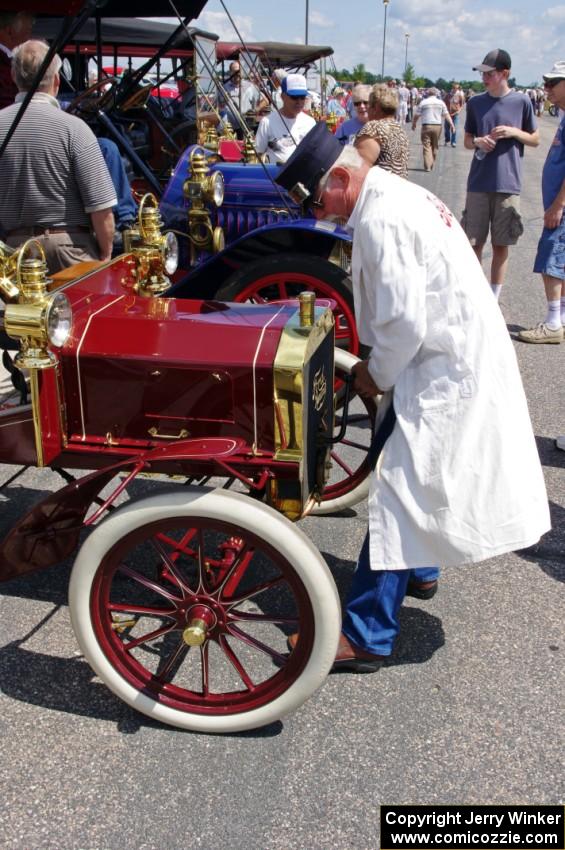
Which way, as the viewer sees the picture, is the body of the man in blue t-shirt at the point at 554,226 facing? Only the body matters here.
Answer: to the viewer's left

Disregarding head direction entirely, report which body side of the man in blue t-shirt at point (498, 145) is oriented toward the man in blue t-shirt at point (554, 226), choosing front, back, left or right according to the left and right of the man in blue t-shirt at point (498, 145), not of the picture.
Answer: left

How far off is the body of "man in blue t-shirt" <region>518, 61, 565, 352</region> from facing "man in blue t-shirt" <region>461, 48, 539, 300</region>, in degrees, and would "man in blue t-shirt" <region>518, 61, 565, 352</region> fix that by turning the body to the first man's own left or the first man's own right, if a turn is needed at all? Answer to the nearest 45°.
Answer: approximately 45° to the first man's own right

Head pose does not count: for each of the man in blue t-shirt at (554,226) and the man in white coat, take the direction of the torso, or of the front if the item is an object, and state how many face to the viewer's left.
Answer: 2

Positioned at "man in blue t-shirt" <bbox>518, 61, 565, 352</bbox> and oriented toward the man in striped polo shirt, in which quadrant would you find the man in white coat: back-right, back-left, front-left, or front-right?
front-left

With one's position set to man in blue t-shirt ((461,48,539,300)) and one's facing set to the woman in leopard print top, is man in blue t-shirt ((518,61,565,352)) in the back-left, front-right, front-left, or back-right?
back-left

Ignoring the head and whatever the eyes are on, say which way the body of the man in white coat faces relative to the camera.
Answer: to the viewer's left

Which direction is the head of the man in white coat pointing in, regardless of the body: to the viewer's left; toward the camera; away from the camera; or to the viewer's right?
to the viewer's left

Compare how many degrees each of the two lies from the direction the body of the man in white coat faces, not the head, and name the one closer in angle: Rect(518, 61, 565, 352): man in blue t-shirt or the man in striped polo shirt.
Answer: the man in striped polo shirt

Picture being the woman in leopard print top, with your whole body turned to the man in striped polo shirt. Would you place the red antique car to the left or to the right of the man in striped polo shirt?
left
